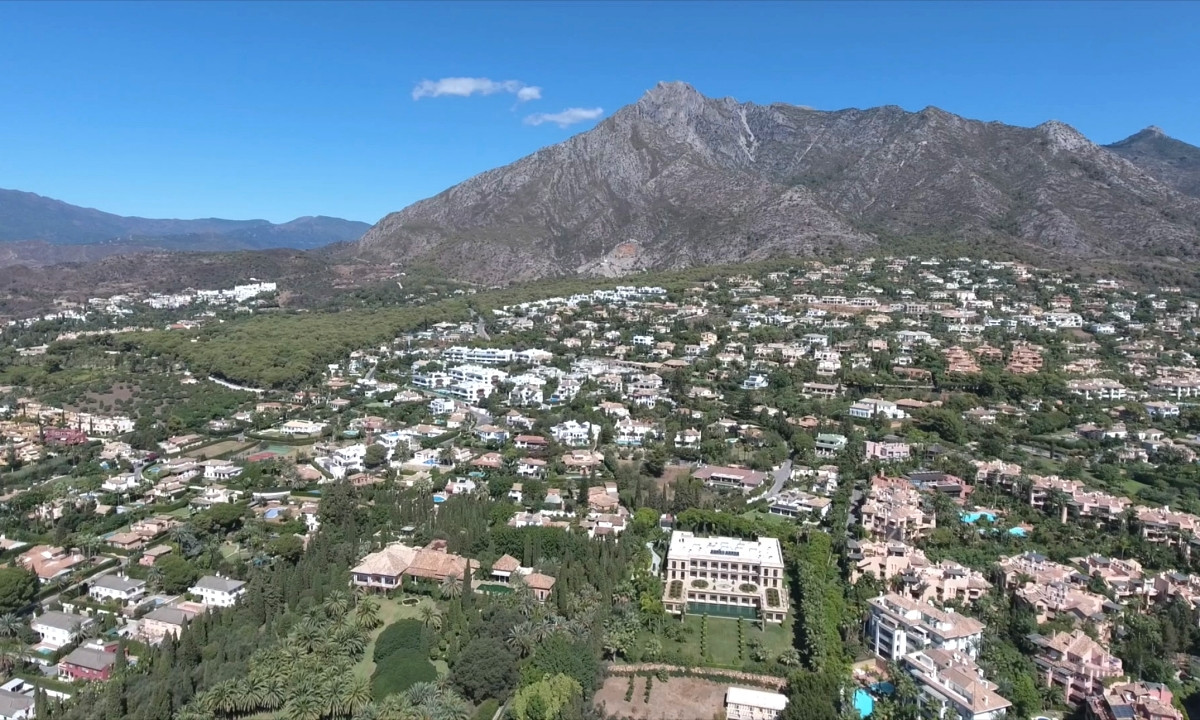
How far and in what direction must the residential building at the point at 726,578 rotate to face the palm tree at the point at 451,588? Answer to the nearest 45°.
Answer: approximately 90° to its right

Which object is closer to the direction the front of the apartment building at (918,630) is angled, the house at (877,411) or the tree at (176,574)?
the tree

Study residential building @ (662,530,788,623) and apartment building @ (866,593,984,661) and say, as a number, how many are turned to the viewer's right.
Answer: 0

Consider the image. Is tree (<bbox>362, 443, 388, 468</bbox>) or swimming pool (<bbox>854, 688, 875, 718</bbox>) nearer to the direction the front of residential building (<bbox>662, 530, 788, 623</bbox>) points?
the swimming pool

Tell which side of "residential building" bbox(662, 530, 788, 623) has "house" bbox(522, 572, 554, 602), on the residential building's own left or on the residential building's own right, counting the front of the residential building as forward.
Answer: on the residential building's own right

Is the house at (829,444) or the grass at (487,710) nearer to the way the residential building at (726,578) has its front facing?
the grass

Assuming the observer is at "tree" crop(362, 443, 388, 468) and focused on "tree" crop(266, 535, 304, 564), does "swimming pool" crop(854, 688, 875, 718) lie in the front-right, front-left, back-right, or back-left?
front-left

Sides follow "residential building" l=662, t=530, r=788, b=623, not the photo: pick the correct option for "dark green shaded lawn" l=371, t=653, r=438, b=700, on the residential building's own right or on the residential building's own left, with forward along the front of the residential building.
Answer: on the residential building's own right

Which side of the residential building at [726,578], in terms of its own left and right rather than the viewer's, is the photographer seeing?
front

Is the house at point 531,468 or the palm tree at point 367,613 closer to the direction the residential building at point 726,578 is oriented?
the palm tree

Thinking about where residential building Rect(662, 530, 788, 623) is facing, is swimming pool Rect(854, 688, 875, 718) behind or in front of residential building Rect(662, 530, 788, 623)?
in front

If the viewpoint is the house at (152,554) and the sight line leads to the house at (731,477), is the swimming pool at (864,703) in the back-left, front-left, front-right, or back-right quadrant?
front-right

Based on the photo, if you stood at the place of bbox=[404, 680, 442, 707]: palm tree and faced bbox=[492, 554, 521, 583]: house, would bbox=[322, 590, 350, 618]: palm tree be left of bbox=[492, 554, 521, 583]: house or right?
left

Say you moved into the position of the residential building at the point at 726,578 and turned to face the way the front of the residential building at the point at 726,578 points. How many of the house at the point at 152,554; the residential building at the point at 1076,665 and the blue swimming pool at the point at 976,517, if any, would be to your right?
1

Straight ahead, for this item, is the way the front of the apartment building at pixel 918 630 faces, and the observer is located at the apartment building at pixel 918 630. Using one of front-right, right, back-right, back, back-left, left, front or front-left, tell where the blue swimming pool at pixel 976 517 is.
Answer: back-right
